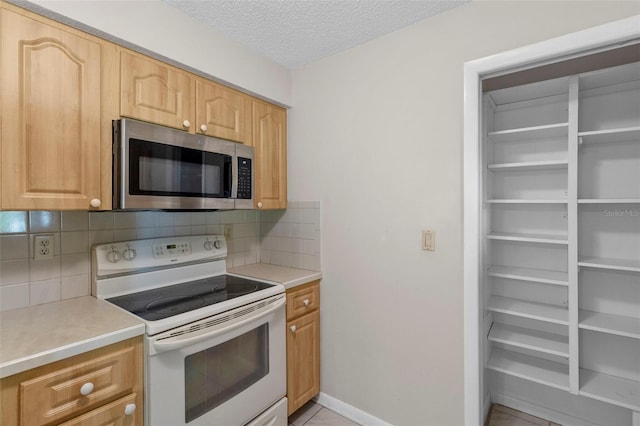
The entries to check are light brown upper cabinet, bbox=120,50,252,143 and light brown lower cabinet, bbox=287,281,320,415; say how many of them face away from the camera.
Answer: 0

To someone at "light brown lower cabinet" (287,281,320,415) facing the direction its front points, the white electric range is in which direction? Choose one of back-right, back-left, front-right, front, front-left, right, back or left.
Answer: right

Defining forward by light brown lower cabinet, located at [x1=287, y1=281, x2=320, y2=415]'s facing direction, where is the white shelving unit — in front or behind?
in front

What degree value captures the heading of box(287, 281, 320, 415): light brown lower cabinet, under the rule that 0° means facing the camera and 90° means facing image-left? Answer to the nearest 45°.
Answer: approximately 315°

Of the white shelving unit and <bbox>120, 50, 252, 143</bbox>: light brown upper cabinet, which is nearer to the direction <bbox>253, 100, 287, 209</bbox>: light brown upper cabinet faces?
the white shelving unit

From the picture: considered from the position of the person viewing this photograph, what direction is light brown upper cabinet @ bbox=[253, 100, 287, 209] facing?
facing the viewer and to the right of the viewer

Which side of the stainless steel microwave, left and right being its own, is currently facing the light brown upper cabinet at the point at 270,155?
left
